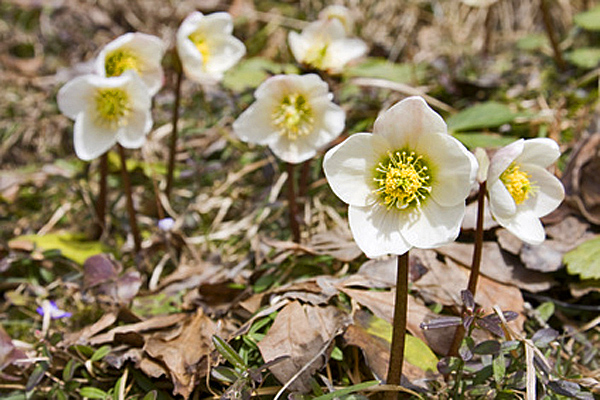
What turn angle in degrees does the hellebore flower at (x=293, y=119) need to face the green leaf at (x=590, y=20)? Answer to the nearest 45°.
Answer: approximately 135° to its left

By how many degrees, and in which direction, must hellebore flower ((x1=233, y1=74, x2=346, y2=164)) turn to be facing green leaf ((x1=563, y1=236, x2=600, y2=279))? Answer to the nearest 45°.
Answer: approximately 45° to its left

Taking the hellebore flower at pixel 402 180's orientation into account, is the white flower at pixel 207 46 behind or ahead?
behind

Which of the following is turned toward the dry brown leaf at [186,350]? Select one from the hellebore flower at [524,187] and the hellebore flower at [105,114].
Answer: the hellebore flower at [105,114]

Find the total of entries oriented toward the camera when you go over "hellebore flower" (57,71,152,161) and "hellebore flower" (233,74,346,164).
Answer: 2

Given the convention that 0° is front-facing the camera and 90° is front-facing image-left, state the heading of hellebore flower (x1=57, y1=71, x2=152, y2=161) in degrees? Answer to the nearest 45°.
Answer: approximately 0°

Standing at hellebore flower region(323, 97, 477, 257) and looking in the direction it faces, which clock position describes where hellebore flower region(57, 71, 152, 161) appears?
hellebore flower region(57, 71, 152, 161) is roughly at 4 o'clock from hellebore flower region(323, 97, 477, 257).
